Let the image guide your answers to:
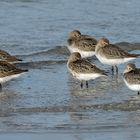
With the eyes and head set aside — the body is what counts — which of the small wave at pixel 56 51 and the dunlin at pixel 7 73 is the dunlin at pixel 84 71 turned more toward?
the dunlin

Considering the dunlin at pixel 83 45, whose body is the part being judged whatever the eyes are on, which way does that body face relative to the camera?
to the viewer's left

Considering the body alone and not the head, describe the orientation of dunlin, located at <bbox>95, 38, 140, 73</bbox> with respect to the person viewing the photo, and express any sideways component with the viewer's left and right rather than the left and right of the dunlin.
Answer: facing to the left of the viewer

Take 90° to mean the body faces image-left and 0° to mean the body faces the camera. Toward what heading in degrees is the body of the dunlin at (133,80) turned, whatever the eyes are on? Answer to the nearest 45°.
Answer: approximately 90°

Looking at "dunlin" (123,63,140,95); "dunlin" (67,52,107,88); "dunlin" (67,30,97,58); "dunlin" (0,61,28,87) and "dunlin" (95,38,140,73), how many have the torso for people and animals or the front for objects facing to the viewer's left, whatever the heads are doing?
5

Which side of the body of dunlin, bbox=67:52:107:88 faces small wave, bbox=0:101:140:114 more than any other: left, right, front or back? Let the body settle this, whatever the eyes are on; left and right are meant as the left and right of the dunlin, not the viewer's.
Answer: left

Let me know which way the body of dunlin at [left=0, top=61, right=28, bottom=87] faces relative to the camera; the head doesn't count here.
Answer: to the viewer's left

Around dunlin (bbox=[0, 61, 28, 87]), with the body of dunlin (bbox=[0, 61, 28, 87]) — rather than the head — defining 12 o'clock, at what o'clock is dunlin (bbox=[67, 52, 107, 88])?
dunlin (bbox=[67, 52, 107, 88]) is roughly at 6 o'clock from dunlin (bbox=[0, 61, 28, 87]).

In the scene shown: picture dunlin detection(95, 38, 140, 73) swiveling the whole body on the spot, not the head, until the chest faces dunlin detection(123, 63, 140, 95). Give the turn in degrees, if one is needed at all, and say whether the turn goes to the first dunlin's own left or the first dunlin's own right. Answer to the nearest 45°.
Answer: approximately 90° to the first dunlin's own left

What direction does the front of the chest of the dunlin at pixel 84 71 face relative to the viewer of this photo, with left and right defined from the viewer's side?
facing to the left of the viewer

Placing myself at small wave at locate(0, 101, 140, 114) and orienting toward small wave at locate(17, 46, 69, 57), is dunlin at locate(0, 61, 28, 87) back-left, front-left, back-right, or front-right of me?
front-left

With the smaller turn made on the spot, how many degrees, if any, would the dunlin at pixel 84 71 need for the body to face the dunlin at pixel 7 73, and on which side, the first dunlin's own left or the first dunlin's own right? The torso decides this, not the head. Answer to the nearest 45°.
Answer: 0° — it already faces it
